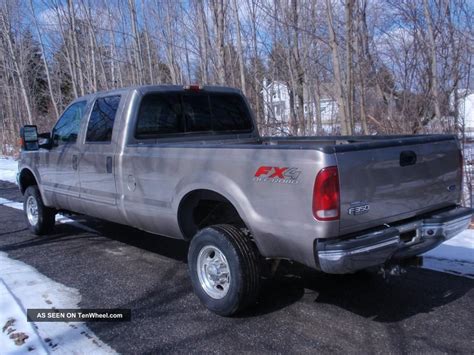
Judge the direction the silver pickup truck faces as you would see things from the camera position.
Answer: facing away from the viewer and to the left of the viewer

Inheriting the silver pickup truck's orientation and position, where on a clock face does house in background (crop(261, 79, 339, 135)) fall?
The house in background is roughly at 2 o'clock from the silver pickup truck.
